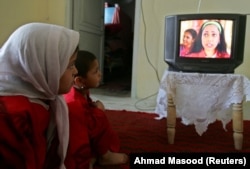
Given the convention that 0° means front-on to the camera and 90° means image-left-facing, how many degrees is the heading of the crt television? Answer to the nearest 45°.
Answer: approximately 0°

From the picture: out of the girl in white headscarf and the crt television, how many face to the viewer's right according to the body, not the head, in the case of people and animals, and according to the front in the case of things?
1

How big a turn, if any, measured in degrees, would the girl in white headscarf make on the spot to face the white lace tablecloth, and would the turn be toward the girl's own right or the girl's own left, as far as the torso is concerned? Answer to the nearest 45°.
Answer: approximately 45° to the girl's own left

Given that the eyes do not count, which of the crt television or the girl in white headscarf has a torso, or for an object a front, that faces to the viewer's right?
the girl in white headscarf

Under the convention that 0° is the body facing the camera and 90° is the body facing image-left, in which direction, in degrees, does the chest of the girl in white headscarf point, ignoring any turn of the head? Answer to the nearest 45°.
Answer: approximately 270°
